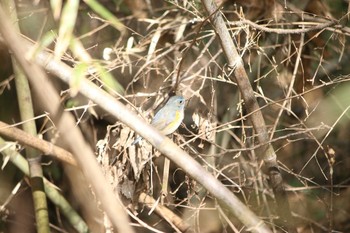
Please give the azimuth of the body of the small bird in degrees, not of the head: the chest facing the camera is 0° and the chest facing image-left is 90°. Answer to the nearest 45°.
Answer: approximately 270°
